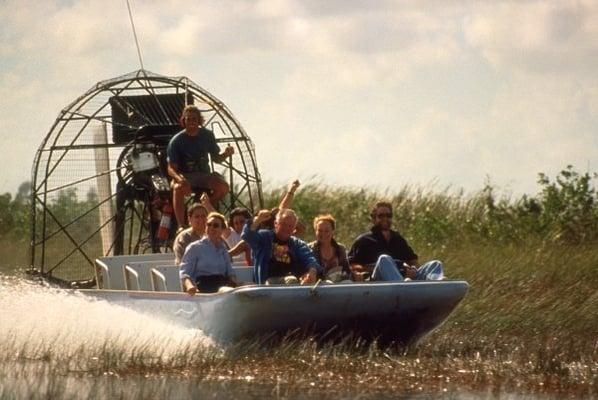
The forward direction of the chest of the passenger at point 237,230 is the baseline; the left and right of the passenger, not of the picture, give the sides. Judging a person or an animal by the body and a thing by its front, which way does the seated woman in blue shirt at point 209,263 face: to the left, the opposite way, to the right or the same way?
the same way

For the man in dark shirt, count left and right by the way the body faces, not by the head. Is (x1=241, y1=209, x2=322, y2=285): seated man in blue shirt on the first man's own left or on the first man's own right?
on the first man's own right

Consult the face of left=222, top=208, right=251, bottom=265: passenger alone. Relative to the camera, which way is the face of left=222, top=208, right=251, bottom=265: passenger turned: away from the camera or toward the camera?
toward the camera

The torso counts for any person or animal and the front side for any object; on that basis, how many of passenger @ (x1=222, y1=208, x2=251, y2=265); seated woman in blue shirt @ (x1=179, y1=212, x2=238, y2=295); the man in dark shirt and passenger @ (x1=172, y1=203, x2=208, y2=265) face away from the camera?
0

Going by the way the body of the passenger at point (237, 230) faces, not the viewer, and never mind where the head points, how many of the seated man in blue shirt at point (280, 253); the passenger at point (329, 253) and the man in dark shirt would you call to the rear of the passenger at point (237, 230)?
0

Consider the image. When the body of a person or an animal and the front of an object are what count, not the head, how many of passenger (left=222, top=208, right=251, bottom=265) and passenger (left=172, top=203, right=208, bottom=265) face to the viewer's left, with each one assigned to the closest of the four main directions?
0

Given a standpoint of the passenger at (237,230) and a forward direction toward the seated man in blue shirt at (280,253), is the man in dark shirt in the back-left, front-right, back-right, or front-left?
front-left

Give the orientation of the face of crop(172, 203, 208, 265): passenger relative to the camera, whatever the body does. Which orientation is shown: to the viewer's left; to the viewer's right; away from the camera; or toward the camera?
toward the camera

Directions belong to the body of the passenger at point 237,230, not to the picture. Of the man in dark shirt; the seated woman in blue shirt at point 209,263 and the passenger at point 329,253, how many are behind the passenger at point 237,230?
0

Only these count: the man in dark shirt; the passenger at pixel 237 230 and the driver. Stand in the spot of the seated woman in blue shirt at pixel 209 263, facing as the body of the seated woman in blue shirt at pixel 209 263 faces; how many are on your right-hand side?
0

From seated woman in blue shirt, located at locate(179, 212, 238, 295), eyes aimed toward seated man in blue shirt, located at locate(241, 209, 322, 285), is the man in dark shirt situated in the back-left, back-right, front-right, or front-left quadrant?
front-left

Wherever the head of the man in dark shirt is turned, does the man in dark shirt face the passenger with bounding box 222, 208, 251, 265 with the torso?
no

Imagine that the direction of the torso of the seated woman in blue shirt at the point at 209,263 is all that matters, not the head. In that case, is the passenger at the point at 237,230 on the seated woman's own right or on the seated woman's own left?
on the seated woman's own left

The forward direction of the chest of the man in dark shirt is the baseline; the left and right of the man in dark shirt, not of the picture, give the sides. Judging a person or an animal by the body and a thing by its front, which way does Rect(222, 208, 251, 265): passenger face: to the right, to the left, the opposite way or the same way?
the same way

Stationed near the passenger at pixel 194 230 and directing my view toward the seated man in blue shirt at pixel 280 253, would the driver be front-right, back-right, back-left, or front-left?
back-left

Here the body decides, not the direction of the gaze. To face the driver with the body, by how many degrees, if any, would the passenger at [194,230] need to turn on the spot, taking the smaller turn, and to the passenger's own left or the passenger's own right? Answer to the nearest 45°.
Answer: approximately 135° to the passenger's own left

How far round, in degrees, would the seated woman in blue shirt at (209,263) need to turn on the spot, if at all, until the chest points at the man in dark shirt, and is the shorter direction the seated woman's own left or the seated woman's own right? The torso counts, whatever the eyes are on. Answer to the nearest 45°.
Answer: approximately 45° to the seated woman's own left

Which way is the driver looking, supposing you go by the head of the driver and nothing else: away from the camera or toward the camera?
toward the camera
